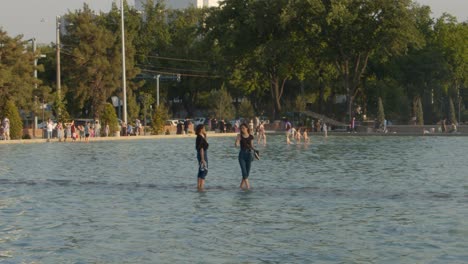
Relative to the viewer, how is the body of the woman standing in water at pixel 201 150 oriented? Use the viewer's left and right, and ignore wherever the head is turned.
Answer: facing to the right of the viewer

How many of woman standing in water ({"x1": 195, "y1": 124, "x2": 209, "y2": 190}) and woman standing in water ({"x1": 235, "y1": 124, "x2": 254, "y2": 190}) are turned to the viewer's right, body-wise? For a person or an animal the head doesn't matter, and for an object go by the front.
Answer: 1

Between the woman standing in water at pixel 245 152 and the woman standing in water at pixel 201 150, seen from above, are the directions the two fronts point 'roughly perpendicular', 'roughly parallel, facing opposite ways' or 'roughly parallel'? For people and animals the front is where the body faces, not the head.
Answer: roughly perpendicular

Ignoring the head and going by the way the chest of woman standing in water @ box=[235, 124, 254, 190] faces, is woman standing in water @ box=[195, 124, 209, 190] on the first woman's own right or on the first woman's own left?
on the first woman's own right

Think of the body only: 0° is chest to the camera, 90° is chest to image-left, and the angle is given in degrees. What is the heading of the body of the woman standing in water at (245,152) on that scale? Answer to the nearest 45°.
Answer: approximately 0°
